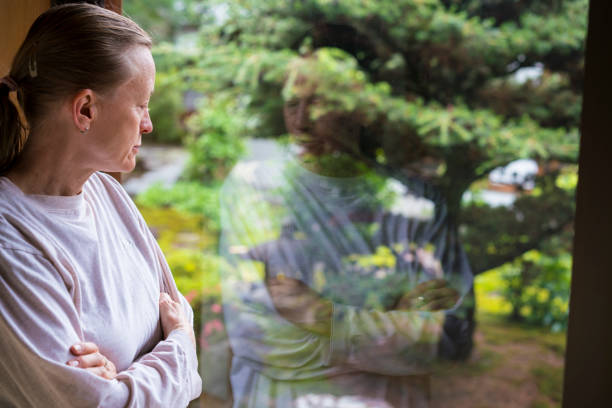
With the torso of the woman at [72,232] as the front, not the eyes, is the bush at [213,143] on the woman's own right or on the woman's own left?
on the woman's own left

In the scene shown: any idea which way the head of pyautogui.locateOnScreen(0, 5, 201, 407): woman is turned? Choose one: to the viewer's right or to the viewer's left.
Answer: to the viewer's right

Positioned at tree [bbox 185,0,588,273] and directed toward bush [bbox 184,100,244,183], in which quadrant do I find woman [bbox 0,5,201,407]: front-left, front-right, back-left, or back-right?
front-left

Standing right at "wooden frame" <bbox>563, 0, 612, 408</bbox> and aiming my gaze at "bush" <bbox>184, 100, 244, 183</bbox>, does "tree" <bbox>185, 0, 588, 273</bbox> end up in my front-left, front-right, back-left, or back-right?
front-right
